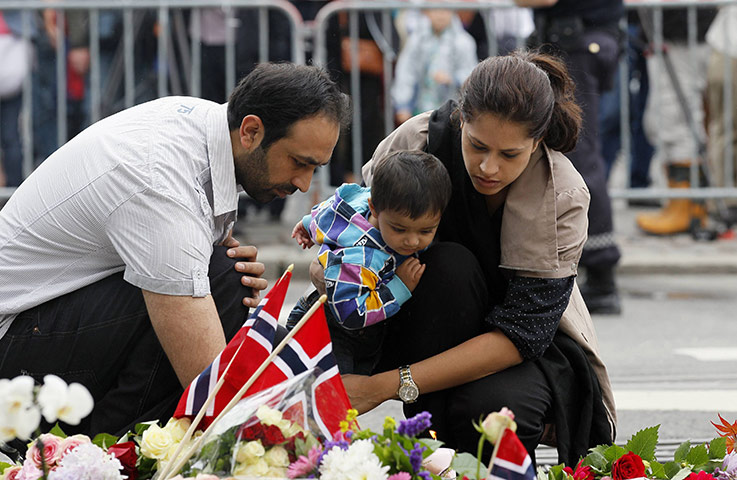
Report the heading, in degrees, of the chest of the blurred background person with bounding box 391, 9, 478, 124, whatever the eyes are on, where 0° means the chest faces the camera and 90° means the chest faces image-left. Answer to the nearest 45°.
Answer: approximately 0°

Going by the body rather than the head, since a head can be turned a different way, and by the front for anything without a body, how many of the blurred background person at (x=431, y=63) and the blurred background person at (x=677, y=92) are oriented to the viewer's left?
1

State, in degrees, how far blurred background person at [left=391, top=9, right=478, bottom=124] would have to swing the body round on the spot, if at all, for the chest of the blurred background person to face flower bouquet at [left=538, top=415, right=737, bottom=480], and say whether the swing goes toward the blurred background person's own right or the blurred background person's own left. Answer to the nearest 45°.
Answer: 0° — they already face it

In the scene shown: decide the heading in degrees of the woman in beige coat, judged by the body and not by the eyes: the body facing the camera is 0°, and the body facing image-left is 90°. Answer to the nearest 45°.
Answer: approximately 45°

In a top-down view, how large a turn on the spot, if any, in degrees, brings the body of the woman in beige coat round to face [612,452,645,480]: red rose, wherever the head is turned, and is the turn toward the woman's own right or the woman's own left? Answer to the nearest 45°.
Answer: approximately 90° to the woman's own left

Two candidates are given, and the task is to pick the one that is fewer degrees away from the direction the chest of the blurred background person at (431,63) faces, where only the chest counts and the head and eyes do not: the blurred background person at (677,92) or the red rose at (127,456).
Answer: the red rose

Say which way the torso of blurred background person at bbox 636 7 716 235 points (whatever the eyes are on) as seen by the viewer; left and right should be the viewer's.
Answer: facing to the left of the viewer

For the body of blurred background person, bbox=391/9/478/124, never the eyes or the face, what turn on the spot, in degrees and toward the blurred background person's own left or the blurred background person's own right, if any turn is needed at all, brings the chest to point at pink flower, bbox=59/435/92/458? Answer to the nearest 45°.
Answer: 0° — they already face it
